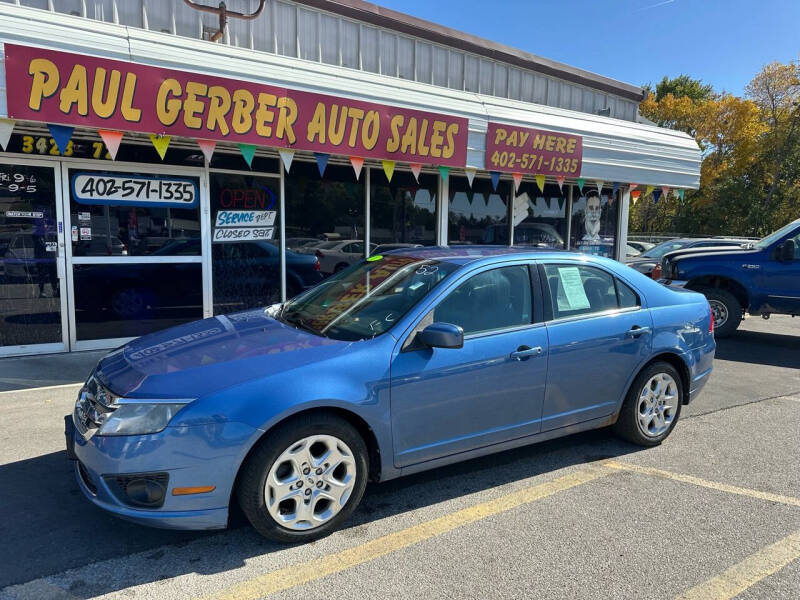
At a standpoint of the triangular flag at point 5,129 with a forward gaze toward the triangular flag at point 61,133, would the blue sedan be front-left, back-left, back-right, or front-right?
front-right

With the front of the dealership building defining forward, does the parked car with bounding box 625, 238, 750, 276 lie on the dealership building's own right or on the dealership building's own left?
on the dealership building's own left

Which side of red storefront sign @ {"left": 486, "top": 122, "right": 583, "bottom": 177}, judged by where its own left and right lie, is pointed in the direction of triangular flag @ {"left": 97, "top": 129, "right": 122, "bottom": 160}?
right

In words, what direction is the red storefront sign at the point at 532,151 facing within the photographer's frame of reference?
facing the viewer and to the right of the viewer

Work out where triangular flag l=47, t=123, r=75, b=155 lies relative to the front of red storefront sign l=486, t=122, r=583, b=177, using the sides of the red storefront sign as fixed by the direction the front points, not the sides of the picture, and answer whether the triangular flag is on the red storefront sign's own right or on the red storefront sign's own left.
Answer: on the red storefront sign's own right

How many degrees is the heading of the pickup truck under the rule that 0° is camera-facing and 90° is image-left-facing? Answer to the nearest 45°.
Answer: approximately 90°

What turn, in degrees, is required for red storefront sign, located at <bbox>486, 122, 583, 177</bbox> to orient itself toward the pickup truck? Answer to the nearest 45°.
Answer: approximately 45° to its left

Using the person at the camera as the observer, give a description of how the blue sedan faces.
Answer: facing the viewer and to the left of the viewer

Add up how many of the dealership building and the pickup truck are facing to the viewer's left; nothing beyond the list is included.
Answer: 1

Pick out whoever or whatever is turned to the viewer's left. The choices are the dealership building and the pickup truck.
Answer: the pickup truck

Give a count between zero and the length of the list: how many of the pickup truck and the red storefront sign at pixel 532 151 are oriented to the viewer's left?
1

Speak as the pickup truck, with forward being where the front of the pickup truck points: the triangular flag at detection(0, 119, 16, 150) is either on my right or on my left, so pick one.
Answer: on my left
